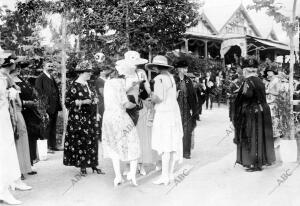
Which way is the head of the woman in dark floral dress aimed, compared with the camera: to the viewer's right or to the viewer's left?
to the viewer's right

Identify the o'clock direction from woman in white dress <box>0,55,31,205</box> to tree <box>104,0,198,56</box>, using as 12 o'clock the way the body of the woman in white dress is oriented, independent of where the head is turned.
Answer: The tree is roughly at 10 o'clock from the woman in white dress.

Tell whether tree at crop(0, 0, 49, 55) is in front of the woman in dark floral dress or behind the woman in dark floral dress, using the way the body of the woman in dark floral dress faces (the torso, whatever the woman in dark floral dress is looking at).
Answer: behind

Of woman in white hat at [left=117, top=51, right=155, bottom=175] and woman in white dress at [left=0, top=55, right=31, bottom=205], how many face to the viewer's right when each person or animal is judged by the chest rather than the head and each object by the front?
1

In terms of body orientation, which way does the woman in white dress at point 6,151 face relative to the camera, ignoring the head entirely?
to the viewer's right
